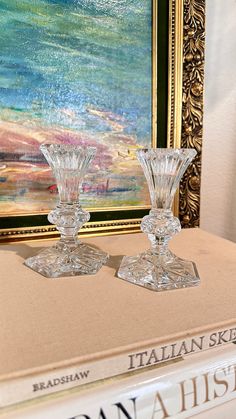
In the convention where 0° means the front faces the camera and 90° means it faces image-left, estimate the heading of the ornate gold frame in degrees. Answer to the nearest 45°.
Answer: approximately 0°
